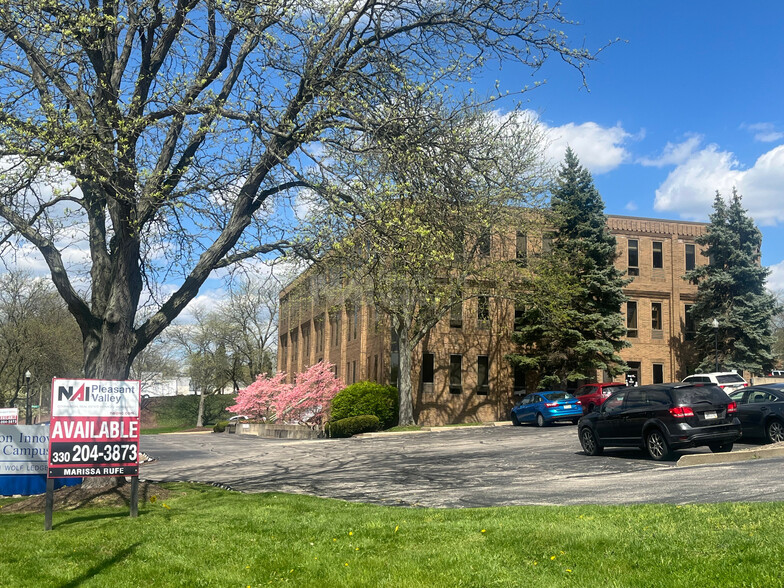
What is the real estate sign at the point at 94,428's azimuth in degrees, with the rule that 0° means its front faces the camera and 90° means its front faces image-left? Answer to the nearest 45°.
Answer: approximately 0°

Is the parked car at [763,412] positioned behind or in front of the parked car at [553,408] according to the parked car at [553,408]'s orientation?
behind

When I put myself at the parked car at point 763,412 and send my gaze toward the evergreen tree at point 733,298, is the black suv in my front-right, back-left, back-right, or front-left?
back-left

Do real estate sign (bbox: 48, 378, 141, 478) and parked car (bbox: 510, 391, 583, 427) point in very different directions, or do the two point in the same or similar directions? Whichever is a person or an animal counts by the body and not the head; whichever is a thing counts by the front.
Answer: very different directions

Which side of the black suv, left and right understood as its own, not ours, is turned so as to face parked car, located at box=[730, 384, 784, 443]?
right

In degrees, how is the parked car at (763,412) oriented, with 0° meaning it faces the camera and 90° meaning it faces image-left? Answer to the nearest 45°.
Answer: approximately 135°

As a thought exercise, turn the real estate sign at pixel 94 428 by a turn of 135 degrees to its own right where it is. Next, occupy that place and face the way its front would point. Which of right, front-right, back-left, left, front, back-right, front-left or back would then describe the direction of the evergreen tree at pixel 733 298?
right

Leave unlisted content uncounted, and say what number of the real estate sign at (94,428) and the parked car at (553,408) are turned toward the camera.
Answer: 1

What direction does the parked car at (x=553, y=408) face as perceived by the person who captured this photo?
facing away from the viewer and to the left of the viewer

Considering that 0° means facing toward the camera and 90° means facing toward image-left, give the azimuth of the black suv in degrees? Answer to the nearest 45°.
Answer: approximately 135°

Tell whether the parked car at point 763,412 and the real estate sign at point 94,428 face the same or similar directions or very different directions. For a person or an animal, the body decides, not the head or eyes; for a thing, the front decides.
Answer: very different directions

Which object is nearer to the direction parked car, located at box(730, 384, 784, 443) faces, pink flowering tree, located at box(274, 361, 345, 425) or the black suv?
the pink flowering tree
